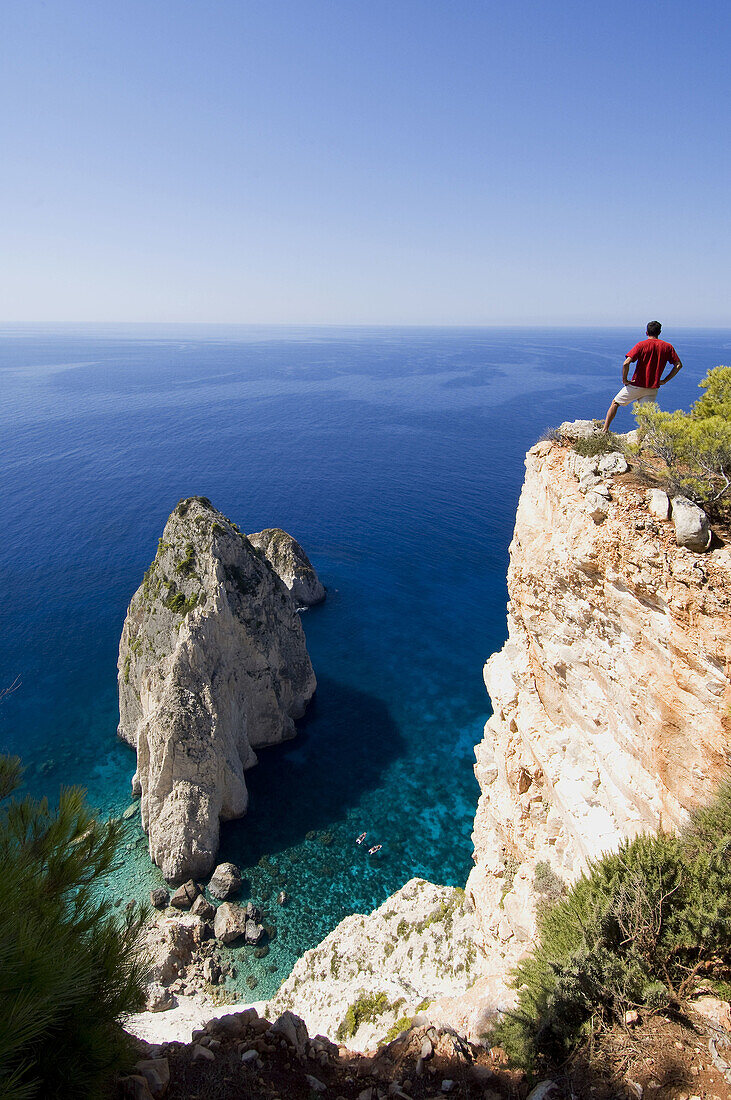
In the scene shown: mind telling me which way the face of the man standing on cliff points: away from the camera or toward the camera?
away from the camera

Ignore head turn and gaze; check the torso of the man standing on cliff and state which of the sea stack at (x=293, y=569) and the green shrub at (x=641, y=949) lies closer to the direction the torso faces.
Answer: the sea stack

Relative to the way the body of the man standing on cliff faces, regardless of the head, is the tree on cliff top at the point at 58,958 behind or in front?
behind

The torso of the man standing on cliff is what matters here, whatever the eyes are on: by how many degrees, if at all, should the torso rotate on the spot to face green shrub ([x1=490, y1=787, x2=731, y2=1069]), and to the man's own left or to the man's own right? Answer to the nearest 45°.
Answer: approximately 180°

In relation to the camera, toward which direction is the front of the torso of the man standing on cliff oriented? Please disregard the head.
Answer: away from the camera
